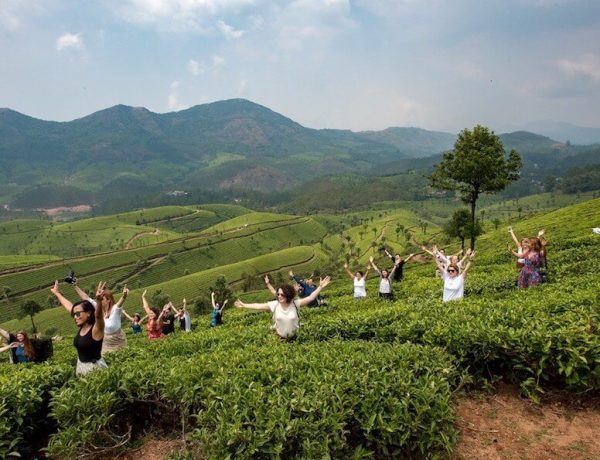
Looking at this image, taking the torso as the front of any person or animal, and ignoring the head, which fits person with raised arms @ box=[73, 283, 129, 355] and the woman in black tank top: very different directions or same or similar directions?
same or similar directions

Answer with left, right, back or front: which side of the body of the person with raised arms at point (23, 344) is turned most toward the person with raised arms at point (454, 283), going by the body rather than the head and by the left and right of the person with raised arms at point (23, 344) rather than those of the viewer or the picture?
left

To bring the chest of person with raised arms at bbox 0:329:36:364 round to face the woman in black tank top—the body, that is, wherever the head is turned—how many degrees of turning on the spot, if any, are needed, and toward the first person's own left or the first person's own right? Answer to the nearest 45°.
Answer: approximately 45° to the first person's own left

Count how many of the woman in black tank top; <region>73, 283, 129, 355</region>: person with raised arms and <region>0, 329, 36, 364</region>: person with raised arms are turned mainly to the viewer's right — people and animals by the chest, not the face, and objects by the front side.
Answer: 0

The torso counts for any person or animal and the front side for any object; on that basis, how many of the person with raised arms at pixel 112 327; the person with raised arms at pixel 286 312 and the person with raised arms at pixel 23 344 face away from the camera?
0

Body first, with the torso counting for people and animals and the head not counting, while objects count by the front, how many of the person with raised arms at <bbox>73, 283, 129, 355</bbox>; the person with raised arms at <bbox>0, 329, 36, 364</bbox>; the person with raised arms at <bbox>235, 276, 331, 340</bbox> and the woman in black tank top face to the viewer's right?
0

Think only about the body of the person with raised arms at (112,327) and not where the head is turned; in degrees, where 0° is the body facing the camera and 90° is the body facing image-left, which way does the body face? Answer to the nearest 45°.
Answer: approximately 45°

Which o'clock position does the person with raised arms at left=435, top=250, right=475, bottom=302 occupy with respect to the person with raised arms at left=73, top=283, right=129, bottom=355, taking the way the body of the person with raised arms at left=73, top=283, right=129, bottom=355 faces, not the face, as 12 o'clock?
the person with raised arms at left=435, top=250, right=475, bottom=302 is roughly at 8 o'clock from the person with raised arms at left=73, top=283, right=129, bottom=355.

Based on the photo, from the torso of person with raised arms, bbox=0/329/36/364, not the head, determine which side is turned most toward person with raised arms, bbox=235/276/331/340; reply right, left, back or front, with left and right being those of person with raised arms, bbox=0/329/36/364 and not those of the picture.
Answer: left

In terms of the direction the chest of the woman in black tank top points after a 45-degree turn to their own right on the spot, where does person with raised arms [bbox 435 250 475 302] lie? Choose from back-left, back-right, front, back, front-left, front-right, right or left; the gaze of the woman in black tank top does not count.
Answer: back

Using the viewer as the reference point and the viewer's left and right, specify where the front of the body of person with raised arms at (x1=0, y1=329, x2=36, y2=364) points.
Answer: facing the viewer and to the left of the viewer

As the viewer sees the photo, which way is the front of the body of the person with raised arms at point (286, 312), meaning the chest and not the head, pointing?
toward the camera

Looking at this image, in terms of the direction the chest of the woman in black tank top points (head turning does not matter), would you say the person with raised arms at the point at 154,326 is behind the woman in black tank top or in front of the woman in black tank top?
behind

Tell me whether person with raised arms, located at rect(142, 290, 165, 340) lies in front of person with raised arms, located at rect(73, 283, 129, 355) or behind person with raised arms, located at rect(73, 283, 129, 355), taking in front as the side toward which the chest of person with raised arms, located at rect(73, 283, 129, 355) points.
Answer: behind

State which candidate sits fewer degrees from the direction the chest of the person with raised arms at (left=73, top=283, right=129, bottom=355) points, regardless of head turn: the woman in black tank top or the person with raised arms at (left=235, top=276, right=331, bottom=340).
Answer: the woman in black tank top

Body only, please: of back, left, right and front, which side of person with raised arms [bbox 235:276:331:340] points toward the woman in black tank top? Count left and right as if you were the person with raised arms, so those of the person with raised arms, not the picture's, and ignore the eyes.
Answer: right
